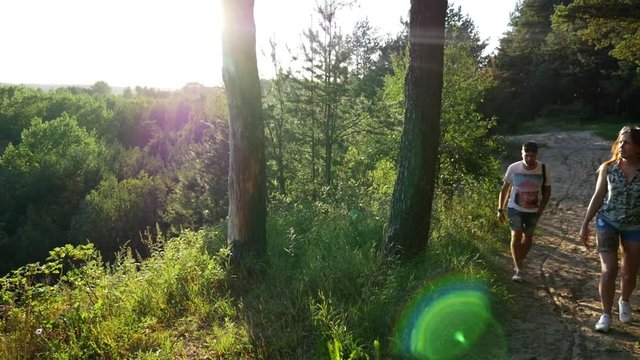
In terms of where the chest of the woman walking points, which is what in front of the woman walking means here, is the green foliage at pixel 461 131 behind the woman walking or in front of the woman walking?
behind

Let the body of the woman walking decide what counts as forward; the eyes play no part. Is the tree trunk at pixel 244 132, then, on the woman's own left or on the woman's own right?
on the woman's own right

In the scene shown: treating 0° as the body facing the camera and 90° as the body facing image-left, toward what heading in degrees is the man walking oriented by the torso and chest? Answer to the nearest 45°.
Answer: approximately 0°

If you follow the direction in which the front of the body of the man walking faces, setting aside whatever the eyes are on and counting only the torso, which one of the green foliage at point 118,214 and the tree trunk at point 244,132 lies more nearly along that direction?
the tree trunk

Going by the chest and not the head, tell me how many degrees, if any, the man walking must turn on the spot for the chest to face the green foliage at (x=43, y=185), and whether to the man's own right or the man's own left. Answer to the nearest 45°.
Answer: approximately 135° to the man's own right

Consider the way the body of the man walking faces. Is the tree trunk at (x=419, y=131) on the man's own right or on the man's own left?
on the man's own right

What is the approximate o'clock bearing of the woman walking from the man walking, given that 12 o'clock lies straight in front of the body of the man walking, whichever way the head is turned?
The woman walking is roughly at 11 o'clock from the man walking.

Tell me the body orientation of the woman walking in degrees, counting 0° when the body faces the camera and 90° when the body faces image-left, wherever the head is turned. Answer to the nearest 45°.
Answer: approximately 0°

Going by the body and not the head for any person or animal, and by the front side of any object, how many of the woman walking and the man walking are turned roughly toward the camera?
2

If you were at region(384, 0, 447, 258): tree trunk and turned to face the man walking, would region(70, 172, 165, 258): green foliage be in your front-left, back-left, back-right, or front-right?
back-left

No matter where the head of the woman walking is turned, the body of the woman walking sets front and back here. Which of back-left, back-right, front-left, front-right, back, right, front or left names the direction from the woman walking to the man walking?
back-right

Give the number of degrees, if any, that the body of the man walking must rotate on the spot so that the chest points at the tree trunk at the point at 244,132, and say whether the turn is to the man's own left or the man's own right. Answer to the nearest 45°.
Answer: approximately 90° to the man's own right

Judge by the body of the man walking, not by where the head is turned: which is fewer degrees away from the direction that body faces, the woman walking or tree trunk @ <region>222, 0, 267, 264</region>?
the woman walking
